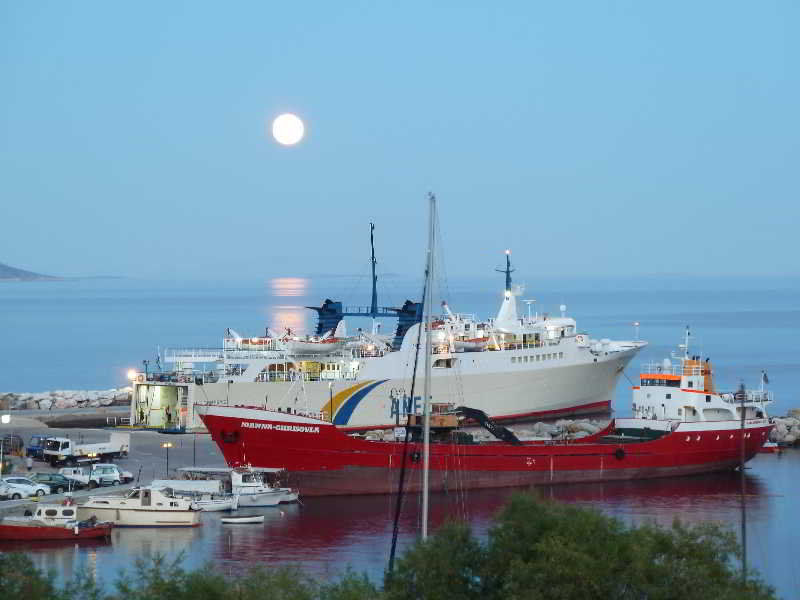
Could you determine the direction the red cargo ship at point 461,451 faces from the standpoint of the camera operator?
facing to the left of the viewer

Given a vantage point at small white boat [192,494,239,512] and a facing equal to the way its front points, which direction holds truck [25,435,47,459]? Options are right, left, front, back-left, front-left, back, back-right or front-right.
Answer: front-right

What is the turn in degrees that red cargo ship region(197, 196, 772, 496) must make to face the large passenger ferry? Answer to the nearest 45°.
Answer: approximately 90° to its right

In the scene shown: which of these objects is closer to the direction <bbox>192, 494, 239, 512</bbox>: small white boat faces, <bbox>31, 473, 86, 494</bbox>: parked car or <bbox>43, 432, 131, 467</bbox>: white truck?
the parked car

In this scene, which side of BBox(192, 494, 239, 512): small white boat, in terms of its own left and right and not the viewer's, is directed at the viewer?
left

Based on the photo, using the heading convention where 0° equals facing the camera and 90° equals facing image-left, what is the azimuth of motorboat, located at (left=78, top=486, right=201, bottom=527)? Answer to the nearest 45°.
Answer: approximately 90°

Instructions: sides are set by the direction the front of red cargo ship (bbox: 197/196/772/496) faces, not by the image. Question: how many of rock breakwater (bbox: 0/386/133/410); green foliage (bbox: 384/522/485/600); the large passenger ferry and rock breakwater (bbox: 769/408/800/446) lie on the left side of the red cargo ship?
1

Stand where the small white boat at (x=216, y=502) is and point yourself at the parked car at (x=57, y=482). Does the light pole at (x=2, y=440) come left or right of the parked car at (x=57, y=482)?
right

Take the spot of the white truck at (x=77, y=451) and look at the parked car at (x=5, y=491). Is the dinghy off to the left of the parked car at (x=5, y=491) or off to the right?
left
